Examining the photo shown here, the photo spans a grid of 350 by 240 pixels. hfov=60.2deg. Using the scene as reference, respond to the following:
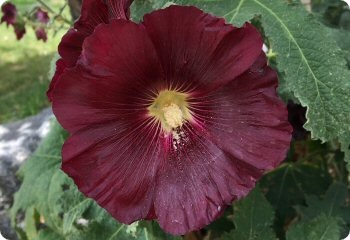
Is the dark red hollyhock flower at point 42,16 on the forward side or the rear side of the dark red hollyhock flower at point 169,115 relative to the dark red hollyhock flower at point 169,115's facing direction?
on the rear side

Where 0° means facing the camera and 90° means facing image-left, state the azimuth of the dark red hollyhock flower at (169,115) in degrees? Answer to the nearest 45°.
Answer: approximately 0°

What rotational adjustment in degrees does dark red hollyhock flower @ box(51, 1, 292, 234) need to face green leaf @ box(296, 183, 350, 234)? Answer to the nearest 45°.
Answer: approximately 135° to its left

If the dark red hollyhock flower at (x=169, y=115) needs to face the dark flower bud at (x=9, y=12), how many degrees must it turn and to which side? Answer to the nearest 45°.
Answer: approximately 135° to its right
